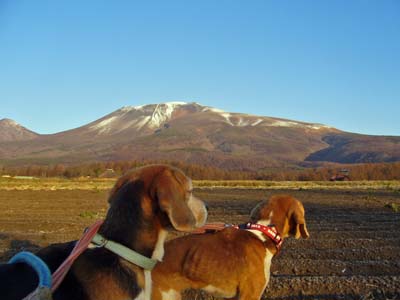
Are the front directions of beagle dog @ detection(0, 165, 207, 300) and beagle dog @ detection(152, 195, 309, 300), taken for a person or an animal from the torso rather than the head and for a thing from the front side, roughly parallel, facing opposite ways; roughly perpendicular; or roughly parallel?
roughly parallel
